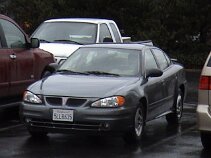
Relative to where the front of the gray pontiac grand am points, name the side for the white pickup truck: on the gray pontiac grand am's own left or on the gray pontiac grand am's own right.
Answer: on the gray pontiac grand am's own right

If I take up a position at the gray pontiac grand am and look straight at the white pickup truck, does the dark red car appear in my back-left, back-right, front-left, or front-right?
front-left

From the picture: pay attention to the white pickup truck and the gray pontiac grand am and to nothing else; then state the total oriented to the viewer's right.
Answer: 0

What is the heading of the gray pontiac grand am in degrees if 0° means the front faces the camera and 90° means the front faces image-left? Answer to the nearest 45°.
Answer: approximately 45°

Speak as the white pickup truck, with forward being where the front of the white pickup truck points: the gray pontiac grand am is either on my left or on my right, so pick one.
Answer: on my left

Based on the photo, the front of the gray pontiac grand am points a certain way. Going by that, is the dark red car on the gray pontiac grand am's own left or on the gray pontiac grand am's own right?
on the gray pontiac grand am's own right

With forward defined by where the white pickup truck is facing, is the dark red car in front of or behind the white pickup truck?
in front

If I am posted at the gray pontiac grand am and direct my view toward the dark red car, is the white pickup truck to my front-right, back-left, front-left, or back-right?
front-right

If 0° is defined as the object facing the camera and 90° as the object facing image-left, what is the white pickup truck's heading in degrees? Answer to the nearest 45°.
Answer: approximately 45°
